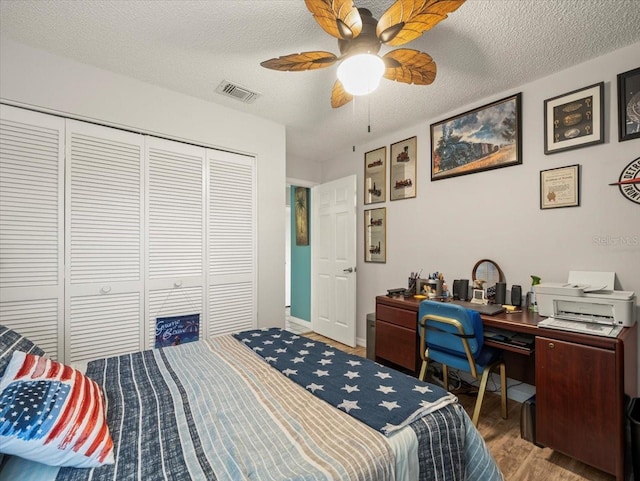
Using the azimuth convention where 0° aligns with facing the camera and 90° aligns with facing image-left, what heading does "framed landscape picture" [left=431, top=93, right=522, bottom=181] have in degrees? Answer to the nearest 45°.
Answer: approximately 45°

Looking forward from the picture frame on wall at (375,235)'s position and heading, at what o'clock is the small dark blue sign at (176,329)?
The small dark blue sign is roughly at 12 o'clock from the picture frame on wall.

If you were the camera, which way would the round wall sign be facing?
facing the viewer

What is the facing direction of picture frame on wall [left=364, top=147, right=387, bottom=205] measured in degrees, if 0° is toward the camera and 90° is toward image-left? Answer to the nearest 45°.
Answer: approximately 45°

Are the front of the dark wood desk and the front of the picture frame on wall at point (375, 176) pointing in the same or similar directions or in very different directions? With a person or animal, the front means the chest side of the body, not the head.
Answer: same or similar directions

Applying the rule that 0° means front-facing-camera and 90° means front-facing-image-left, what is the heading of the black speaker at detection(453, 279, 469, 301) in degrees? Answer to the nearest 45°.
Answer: approximately 45°

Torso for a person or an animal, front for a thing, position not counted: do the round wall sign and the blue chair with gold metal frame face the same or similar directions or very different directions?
very different directions

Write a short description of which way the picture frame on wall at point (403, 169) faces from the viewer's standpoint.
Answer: facing the viewer and to the left of the viewer

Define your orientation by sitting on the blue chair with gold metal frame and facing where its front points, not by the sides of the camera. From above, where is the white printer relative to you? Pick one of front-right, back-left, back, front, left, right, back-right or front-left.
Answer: front-right

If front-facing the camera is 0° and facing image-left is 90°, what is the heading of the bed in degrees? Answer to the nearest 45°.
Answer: approximately 225°
